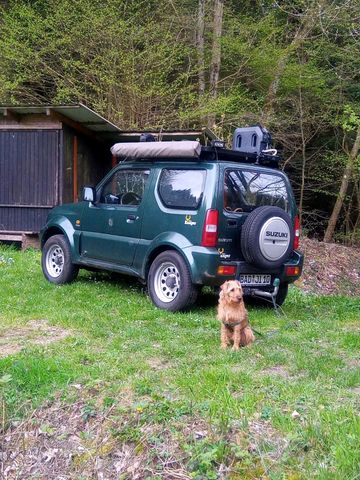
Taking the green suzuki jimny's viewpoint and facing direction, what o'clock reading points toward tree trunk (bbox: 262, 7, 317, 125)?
The tree trunk is roughly at 2 o'clock from the green suzuki jimny.

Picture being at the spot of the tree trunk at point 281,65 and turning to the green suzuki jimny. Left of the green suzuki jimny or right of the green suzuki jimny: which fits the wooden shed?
right

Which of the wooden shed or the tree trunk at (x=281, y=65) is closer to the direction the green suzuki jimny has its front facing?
the wooden shed

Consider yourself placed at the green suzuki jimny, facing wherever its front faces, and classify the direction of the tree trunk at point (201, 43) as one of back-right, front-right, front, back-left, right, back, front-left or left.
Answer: front-right

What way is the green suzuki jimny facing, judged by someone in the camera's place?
facing away from the viewer and to the left of the viewer

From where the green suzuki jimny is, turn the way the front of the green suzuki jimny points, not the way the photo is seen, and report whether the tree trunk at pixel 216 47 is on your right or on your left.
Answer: on your right

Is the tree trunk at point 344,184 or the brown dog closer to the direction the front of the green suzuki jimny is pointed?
the tree trunk

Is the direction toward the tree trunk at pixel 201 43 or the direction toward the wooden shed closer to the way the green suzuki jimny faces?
the wooden shed

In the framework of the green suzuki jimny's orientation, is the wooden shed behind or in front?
in front

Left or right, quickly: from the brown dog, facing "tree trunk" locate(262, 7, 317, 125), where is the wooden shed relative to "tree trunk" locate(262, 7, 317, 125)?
left
